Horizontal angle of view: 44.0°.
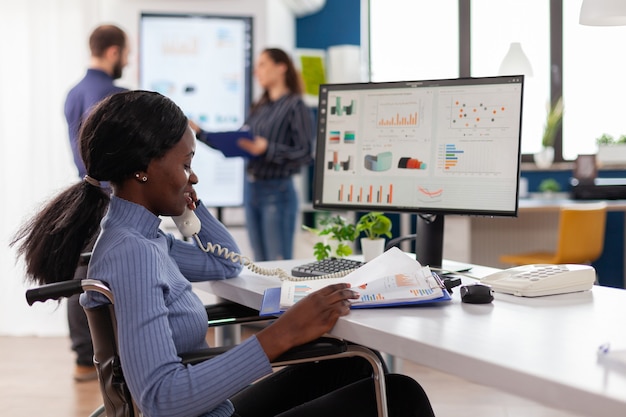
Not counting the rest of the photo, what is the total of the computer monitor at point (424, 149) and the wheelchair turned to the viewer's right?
1

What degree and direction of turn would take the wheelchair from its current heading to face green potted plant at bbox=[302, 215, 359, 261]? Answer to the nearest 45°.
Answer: approximately 45° to its left

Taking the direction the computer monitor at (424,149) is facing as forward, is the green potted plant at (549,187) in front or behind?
behind

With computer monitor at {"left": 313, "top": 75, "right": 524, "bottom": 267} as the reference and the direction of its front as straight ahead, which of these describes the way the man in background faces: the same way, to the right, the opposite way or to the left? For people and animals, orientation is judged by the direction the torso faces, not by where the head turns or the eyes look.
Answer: the opposite way

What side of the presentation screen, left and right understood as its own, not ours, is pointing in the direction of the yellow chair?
left

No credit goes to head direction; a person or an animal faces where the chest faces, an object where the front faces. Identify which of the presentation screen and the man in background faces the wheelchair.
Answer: the presentation screen

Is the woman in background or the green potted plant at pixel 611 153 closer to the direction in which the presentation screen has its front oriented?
the woman in background

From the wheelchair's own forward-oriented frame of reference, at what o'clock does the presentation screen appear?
The presentation screen is roughly at 9 o'clock from the wheelchair.

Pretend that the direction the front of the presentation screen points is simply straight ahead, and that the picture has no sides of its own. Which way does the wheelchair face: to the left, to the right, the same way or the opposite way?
to the left

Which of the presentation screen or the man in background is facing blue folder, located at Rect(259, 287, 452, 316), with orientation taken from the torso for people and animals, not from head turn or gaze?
the presentation screen

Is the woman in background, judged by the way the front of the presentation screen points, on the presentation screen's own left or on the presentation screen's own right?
on the presentation screen's own left

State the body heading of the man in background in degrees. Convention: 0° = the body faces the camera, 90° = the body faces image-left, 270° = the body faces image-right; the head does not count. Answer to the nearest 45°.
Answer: approximately 225°

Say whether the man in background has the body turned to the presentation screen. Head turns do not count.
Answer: yes
